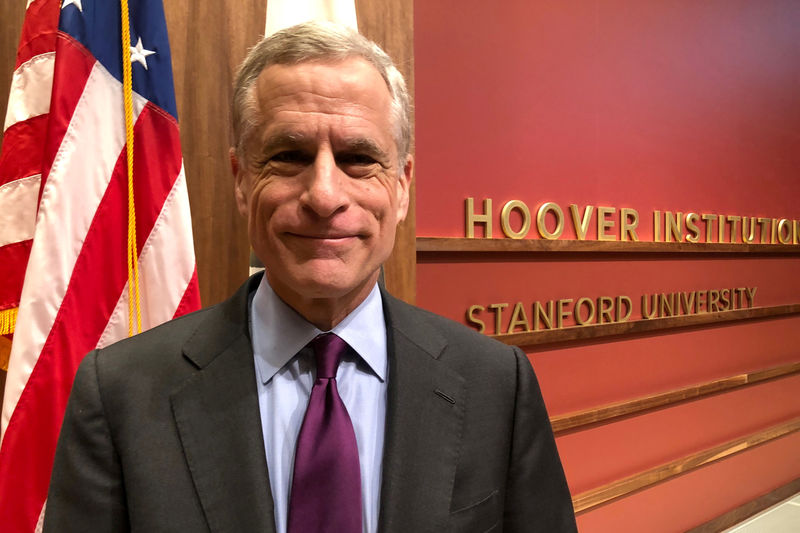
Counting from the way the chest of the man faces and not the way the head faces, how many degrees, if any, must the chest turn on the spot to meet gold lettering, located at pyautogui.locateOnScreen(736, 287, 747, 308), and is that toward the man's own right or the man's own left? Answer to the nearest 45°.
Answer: approximately 135° to the man's own left

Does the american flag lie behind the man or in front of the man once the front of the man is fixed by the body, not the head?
behind

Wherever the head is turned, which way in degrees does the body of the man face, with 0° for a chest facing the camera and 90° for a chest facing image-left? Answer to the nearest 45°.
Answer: approximately 0°
